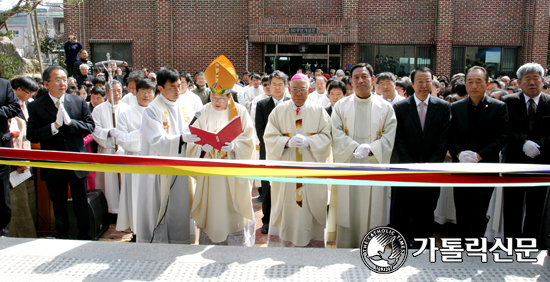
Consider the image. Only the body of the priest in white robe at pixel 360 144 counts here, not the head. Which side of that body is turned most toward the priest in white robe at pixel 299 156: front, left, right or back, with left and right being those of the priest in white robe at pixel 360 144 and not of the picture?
right

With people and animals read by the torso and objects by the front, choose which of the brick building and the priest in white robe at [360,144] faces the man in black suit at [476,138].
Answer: the brick building

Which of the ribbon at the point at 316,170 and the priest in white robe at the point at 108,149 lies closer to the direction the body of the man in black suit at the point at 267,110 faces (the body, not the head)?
the ribbon

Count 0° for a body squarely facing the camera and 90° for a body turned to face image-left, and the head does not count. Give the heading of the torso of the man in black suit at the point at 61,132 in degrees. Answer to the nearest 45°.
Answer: approximately 0°

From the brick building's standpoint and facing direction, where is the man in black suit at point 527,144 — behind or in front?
in front

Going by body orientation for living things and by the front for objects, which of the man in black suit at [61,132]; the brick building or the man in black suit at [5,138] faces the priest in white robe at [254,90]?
the brick building

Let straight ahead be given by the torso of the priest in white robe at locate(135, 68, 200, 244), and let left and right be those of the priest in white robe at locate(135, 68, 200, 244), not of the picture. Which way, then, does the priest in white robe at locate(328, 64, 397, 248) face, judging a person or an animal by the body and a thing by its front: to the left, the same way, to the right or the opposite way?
to the right
